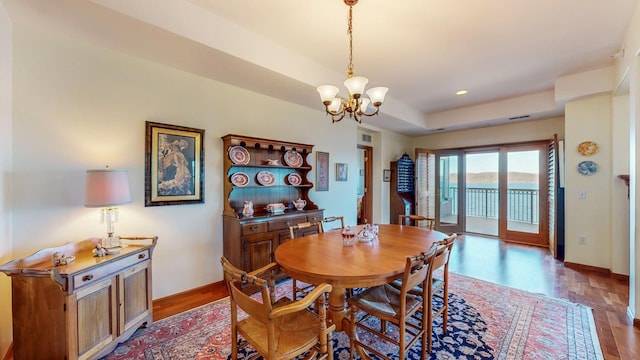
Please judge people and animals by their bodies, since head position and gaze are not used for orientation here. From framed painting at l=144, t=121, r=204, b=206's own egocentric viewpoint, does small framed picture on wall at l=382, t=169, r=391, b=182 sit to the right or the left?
on its left

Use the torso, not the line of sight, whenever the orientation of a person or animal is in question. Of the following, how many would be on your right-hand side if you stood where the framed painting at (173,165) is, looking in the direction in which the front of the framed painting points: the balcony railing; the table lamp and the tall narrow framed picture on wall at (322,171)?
1

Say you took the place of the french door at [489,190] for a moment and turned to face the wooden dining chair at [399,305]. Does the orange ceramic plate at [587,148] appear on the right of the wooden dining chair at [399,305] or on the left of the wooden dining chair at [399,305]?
left

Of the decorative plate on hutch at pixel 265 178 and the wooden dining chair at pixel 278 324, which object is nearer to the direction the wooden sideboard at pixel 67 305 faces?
the wooden dining chair

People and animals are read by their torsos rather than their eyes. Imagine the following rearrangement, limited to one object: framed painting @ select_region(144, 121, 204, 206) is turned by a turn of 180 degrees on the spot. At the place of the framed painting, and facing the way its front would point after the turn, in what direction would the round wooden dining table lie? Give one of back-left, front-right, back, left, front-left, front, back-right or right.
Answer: back

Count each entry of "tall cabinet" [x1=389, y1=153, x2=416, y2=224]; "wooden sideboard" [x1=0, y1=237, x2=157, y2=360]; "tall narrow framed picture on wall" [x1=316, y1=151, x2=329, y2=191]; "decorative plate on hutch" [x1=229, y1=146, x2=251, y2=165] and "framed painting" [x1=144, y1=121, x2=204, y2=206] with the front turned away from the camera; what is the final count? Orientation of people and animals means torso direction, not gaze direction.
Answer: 0

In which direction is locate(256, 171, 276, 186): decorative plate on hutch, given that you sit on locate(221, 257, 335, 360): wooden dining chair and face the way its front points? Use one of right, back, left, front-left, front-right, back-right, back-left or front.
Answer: front-left

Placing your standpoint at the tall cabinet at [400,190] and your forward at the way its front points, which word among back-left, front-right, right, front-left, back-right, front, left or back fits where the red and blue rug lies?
front-right

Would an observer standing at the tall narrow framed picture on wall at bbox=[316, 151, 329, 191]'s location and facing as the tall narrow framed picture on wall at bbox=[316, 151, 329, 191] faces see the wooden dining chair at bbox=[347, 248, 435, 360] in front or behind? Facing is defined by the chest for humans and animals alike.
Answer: in front

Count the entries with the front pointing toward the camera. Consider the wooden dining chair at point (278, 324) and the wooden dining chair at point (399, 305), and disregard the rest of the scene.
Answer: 0

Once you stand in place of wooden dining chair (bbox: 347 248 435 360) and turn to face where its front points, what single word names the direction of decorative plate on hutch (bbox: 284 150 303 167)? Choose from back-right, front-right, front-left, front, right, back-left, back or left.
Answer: front

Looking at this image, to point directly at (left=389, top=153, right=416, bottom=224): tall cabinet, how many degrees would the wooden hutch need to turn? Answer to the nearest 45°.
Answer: approximately 90° to its left

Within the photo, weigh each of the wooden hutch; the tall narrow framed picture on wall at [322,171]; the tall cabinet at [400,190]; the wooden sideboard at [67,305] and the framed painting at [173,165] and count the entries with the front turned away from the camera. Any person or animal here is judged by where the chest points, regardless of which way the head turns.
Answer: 0

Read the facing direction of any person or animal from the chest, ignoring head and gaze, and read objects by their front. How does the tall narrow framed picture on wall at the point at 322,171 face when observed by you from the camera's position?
facing the viewer and to the right of the viewer

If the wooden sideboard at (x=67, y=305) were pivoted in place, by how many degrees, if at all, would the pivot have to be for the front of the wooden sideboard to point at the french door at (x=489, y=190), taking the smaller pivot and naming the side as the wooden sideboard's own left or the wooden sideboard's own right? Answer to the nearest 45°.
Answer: approximately 45° to the wooden sideboard's own left

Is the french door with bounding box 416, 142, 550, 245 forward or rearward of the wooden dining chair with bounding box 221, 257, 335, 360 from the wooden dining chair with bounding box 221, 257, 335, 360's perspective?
forward

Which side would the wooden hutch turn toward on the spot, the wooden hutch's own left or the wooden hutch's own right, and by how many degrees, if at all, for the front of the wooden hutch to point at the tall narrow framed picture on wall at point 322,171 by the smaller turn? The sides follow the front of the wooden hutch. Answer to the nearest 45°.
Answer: approximately 90° to the wooden hutch's own left

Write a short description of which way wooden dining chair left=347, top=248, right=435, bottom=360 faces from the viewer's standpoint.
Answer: facing away from the viewer and to the left of the viewer

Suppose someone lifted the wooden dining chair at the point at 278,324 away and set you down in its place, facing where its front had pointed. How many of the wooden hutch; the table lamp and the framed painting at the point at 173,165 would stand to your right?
0

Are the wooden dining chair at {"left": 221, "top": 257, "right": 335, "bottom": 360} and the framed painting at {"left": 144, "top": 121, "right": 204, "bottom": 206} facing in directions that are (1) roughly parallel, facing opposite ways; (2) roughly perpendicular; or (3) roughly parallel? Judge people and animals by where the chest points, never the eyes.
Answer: roughly perpendicular
